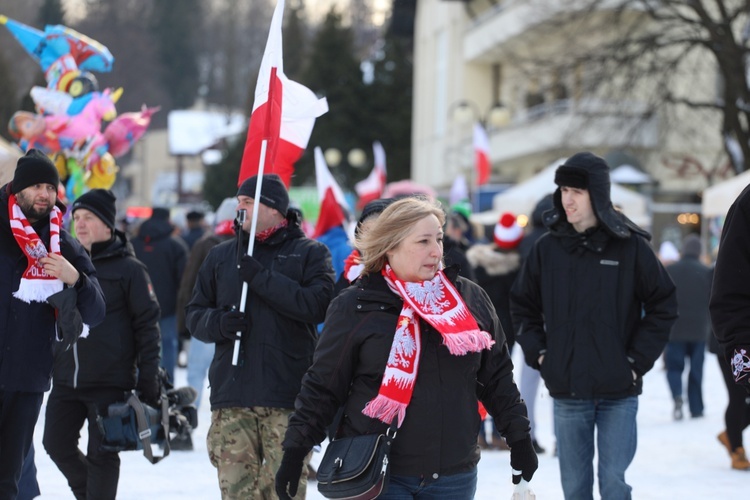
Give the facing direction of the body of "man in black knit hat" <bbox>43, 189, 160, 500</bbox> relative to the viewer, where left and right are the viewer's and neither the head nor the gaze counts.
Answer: facing the viewer and to the left of the viewer

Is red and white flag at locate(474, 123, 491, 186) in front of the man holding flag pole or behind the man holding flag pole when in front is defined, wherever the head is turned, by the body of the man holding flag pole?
behind

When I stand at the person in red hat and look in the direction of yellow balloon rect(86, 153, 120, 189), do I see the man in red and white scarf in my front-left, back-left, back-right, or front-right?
front-left

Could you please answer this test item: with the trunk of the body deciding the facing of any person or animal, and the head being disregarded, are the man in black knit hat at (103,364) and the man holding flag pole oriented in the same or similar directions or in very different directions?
same or similar directions

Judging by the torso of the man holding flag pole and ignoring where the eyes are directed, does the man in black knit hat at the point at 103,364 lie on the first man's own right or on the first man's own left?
on the first man's own right

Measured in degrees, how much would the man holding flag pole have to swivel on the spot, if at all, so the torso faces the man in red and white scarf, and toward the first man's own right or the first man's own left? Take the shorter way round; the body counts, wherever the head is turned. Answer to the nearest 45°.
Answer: approximately 45° to the first man's own right

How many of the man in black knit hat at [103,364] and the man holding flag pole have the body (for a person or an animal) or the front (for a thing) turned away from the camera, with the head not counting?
0

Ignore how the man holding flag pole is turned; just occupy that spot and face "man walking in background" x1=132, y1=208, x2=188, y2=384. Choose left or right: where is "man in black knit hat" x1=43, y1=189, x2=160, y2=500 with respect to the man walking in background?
left

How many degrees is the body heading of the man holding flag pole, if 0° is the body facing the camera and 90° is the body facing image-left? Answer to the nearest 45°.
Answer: approximately 45°

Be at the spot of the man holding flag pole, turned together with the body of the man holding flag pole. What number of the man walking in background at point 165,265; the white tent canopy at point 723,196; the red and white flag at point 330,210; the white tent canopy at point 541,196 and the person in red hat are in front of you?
0

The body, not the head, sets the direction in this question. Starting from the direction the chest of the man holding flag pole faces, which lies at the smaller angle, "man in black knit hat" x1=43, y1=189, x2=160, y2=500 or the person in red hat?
the man in black knit hat

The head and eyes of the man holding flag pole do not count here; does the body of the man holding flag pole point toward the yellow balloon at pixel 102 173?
no

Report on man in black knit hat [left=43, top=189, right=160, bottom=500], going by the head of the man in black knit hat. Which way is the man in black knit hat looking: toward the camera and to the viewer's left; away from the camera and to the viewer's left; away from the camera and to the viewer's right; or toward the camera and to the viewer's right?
toward the camera and to the viewer's left

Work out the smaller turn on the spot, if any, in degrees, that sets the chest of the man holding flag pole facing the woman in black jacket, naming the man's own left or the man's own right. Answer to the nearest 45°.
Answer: approximately 45° to the man's own left

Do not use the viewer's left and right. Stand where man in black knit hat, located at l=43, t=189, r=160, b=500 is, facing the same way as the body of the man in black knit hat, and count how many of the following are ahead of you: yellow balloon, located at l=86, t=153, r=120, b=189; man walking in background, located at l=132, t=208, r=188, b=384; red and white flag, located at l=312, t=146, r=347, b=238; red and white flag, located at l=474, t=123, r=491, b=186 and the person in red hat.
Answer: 0

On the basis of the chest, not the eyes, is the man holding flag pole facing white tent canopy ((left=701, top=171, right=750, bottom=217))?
no

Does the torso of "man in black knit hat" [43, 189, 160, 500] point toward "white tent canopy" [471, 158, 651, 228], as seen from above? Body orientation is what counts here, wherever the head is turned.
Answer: no

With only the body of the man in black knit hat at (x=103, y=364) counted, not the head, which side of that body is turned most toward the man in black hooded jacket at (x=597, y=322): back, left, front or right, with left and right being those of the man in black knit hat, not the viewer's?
left
